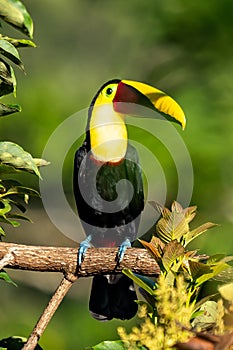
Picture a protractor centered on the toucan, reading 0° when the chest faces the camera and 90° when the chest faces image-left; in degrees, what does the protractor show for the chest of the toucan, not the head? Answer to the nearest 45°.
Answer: approximately 0°

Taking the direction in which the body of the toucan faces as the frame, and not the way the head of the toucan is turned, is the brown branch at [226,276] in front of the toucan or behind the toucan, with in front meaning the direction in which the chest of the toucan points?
in front

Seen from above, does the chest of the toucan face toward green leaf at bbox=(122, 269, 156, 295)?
yes
